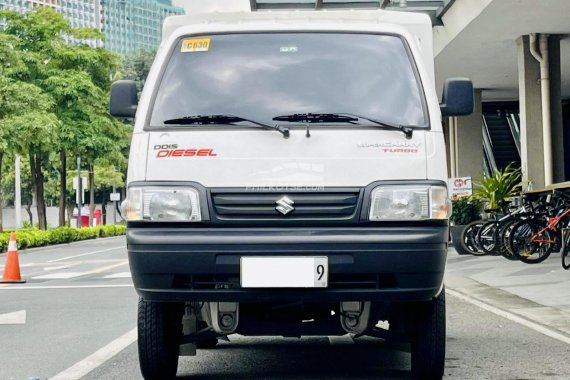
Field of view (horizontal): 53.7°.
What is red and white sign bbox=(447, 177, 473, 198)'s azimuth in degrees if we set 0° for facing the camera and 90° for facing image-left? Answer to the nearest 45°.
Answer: approximately 0°

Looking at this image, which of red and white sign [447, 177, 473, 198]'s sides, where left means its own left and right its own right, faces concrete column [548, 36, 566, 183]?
left

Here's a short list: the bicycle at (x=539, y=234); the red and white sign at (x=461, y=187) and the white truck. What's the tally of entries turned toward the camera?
2

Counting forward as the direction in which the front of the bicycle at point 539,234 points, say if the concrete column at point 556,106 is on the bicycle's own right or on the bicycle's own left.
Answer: on the bicycle's own left

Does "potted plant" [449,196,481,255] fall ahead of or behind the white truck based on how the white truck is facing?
behind
